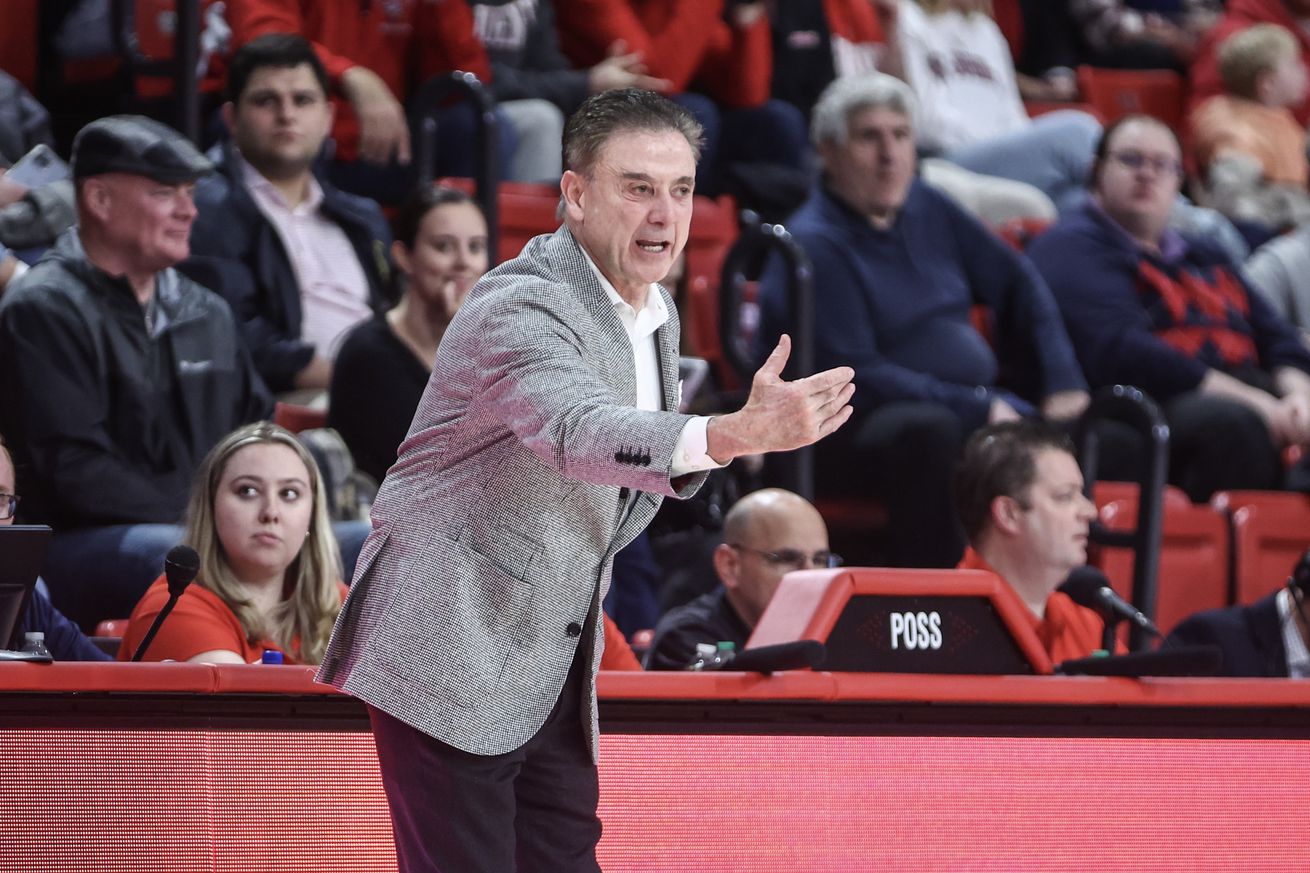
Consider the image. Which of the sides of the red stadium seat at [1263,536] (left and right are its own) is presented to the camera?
front

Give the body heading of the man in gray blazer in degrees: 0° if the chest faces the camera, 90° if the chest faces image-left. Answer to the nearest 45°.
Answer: approximately 315°

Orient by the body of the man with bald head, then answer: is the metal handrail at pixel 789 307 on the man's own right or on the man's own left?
on the man's own left

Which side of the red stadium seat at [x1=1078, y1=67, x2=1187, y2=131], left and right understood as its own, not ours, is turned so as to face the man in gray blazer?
front

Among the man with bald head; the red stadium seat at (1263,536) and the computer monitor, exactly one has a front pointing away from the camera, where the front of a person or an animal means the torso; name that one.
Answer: the computer monitor

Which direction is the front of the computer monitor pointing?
away from the camera

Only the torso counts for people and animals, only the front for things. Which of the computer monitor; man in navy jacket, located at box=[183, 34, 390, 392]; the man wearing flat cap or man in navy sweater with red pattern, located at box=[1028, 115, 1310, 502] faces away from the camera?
the computer monitor

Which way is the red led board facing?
toward the camera

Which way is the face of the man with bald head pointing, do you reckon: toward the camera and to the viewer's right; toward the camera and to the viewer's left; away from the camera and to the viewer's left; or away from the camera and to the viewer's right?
toward the camera and to the viewer's right

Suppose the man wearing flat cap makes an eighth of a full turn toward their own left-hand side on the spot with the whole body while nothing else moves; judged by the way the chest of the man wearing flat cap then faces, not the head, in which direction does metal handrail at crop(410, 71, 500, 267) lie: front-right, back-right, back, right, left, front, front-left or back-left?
front-left

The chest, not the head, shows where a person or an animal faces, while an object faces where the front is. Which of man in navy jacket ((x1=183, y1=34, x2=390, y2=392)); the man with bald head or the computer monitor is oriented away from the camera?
the computer monitor

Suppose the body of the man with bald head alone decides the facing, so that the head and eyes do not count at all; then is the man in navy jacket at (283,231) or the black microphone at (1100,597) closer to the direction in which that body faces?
the black microphone

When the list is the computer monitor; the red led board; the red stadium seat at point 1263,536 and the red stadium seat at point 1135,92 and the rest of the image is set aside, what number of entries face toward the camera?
3

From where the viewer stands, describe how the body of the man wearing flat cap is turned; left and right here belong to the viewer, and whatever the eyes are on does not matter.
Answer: facing the viewer and to the right of the viewer

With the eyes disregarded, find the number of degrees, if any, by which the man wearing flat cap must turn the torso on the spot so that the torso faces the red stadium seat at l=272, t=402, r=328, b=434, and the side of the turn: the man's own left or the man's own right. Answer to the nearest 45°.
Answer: approximately 90° to the man's own left
